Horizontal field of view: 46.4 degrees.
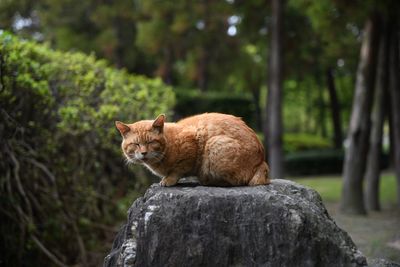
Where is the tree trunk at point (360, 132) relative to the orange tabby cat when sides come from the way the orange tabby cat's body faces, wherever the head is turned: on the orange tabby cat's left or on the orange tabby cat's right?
on the orange tabby cat's right

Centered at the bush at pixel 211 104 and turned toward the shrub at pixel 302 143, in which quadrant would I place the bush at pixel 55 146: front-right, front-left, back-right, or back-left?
back-right

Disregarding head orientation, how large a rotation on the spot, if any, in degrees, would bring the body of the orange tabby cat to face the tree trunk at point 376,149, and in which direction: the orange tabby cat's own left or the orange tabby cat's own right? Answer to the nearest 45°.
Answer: approximately 135° to the orange tabby cat's own right

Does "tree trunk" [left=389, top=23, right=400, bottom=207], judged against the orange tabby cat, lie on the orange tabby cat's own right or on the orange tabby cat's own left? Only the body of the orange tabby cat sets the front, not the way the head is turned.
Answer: on the orange tabby cat's own right

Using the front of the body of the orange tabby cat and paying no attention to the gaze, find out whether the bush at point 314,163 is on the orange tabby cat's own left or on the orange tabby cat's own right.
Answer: on the orange tabby cat's own right

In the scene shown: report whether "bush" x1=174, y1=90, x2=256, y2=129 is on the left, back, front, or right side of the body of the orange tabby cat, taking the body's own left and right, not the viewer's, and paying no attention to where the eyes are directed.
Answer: right

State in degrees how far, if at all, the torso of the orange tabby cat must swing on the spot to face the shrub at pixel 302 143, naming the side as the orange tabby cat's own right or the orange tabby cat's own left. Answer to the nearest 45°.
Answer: approximately 90° to the orange tabby cat's own right

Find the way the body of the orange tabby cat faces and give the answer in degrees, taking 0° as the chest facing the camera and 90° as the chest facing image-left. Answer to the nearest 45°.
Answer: approximately 90°

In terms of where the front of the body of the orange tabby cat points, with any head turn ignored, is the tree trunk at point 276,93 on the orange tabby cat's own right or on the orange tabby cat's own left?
on the orange tabby cat's own right
